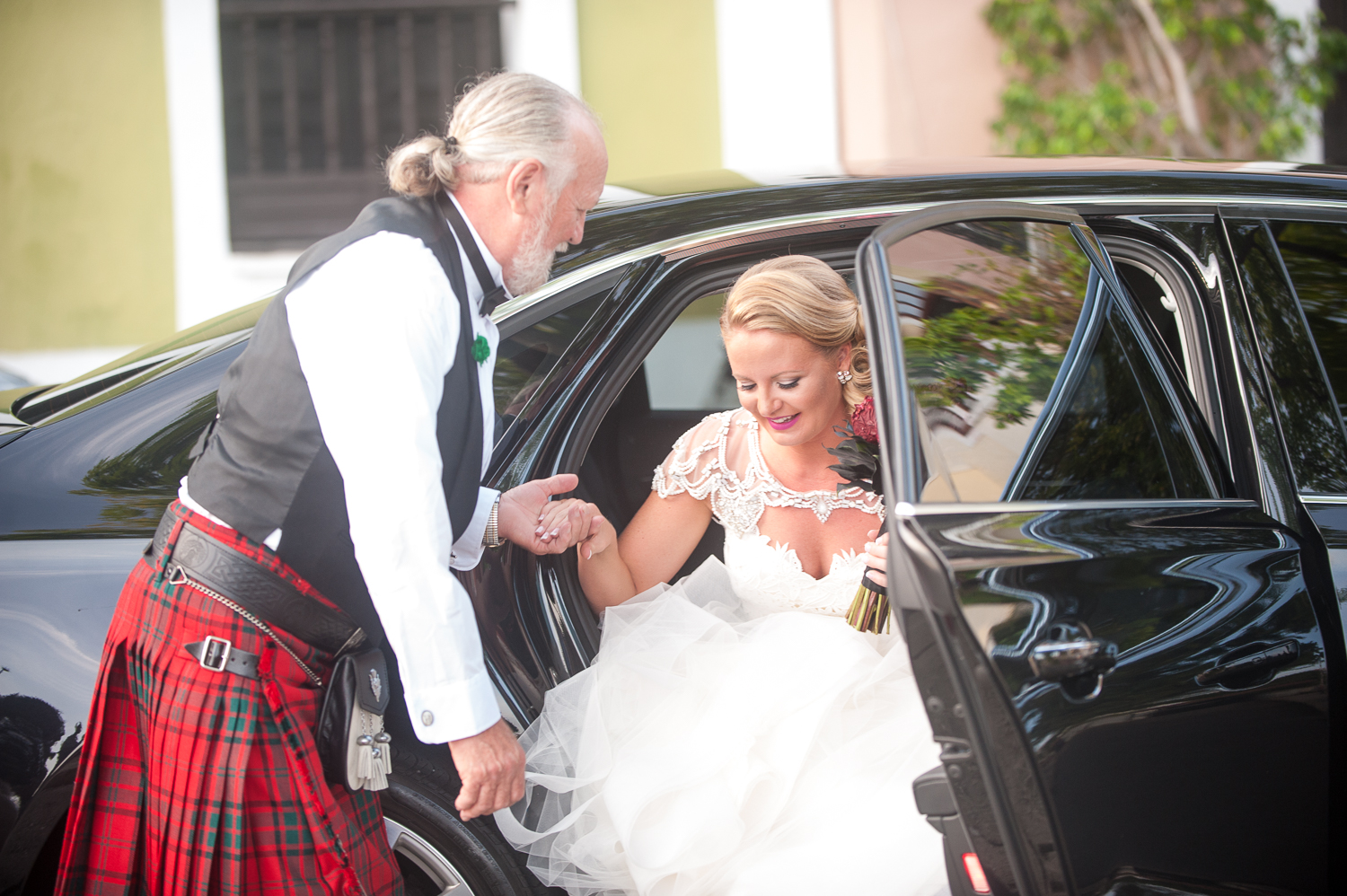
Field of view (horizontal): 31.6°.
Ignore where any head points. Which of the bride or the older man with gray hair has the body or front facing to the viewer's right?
the older man with gray hair

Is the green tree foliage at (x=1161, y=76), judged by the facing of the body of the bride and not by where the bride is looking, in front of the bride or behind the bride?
behind

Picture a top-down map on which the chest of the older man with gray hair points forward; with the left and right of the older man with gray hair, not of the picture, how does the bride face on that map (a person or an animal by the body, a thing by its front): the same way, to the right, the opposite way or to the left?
to the right

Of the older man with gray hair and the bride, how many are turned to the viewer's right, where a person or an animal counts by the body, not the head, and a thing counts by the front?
1

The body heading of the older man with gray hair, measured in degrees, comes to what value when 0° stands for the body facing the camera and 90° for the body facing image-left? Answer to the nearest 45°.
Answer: approximately 270°

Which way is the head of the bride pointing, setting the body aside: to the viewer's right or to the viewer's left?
to the viewer's left
